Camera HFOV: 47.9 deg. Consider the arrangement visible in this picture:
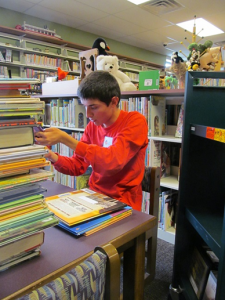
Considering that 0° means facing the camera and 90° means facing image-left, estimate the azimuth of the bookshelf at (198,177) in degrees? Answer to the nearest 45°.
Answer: approximately 45°

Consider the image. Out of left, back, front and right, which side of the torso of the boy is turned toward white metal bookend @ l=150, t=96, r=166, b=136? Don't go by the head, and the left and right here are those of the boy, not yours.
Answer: back

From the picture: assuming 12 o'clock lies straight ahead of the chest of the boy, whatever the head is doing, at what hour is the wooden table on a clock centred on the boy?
The wooden table is roughly at 11 o'clock from the boy.

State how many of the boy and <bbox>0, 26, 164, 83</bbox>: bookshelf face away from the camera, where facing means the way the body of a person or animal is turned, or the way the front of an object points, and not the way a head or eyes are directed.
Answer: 0

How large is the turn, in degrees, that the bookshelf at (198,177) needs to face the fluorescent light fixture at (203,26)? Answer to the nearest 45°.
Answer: approximately 135° to its right

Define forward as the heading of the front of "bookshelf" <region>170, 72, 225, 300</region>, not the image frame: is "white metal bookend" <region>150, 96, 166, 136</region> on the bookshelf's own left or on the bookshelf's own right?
on the bookshelf's own right

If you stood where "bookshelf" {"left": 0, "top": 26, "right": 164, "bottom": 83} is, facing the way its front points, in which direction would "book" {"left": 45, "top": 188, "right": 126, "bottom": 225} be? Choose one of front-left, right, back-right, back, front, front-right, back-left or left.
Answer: front-right

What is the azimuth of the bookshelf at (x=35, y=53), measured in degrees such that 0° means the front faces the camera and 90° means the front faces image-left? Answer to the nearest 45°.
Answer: approximately 315°

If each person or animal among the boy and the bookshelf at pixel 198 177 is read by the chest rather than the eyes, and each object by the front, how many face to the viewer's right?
0

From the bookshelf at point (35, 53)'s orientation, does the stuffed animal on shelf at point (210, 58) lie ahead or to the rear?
ahead

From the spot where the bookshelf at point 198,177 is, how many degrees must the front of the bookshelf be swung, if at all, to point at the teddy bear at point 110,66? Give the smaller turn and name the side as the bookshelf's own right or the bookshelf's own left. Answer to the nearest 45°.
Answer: approximately 90° to the bookshelf's own right

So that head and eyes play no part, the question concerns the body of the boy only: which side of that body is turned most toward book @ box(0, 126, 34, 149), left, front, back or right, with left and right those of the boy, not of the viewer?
front

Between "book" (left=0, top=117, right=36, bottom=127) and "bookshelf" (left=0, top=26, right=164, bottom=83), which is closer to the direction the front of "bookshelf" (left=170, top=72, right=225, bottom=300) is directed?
the book

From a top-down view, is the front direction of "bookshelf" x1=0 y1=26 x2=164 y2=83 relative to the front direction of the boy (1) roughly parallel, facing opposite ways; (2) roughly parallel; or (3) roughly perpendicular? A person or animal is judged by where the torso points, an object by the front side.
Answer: roughly perpendicular
